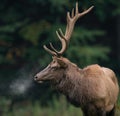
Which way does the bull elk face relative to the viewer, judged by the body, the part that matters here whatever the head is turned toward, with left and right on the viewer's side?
facing the viewer and to the left of the viewer
